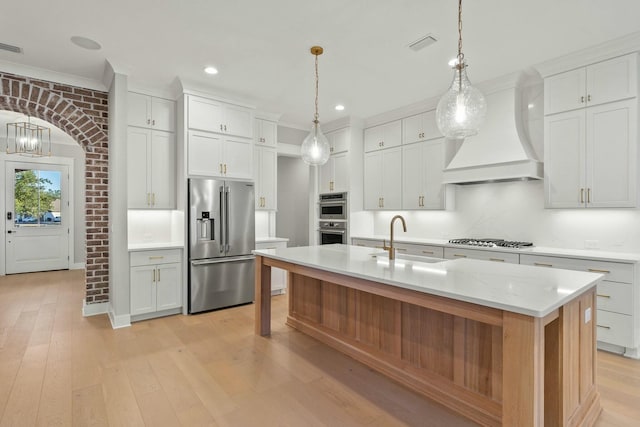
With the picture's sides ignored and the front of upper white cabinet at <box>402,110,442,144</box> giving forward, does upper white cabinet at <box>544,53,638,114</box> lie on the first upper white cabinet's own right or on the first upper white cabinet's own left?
on the first upper white cabinet's own left

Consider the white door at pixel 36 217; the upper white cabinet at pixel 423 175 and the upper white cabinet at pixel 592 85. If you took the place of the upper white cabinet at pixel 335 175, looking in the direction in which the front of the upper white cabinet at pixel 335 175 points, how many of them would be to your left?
2

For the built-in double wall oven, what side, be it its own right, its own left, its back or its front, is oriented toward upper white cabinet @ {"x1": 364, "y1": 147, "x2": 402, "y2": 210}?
left

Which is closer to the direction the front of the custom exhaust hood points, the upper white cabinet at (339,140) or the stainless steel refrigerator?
the stainless steel refrigerator

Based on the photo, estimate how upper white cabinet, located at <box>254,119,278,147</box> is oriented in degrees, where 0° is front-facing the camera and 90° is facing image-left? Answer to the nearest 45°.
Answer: approximately 315°

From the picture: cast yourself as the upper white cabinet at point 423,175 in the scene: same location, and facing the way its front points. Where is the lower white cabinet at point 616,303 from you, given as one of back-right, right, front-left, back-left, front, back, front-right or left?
left

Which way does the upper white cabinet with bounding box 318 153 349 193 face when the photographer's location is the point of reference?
facing the viewer and to the left of the viewer

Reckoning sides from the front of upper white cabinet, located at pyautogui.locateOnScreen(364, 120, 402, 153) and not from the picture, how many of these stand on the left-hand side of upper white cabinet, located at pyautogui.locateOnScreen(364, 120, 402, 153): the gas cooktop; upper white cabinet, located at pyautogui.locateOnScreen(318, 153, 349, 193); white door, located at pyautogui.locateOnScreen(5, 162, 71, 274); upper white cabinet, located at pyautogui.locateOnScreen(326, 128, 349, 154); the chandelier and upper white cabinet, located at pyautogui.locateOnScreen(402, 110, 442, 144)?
2

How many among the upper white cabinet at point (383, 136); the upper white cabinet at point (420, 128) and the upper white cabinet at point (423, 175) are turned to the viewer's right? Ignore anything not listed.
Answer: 0

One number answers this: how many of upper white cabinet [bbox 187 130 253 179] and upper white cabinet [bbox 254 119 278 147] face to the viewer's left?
0

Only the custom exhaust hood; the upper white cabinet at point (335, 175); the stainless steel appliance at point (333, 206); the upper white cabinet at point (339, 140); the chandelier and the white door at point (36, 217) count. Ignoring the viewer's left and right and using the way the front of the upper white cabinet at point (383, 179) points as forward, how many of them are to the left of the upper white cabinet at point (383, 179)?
1

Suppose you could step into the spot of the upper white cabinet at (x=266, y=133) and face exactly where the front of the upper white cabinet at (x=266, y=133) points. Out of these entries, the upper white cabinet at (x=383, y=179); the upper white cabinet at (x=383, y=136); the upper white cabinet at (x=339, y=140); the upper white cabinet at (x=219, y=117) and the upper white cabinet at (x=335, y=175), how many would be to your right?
1

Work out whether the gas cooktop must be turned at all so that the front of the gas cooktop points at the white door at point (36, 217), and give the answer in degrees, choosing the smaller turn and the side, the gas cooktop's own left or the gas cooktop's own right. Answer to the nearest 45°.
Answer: approximately 45° to the gas cooktop's own right

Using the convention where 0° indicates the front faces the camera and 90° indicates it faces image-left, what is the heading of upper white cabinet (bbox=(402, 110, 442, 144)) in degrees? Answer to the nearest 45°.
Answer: approximately 45°

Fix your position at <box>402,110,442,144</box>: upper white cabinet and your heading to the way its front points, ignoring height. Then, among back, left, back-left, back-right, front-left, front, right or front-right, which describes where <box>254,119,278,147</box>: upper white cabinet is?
front-right

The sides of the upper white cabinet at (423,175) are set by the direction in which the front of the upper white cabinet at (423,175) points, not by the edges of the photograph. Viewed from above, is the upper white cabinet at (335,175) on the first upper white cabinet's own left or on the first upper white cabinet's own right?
on the first upper white cabinet's own right
